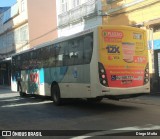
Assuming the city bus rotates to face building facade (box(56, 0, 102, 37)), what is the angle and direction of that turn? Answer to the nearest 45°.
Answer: approximately 45° to its right

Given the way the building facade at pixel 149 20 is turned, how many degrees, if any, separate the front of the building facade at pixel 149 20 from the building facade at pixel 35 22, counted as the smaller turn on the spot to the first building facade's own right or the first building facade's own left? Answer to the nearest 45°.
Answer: approximately 90° to the first building facade's own right

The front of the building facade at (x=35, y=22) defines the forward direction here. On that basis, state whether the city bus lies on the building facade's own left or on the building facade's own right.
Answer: on the building facade's own left

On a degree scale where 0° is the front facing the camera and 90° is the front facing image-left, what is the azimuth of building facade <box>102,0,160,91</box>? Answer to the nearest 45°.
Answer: approximately 45°

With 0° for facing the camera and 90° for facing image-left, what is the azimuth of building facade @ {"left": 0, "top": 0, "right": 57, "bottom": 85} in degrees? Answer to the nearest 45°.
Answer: approximately 45°

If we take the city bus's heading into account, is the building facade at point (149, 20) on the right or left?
on its right

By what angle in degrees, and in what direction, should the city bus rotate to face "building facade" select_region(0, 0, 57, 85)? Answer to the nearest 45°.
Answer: approximately 45° to its right

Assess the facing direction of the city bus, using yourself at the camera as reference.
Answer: facing away from the viewer and to the left of the viewer

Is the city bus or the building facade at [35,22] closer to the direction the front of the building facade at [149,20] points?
the city bus

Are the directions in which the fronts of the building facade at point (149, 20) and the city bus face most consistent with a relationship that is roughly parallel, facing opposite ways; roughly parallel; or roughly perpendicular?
roughly perpendicular
